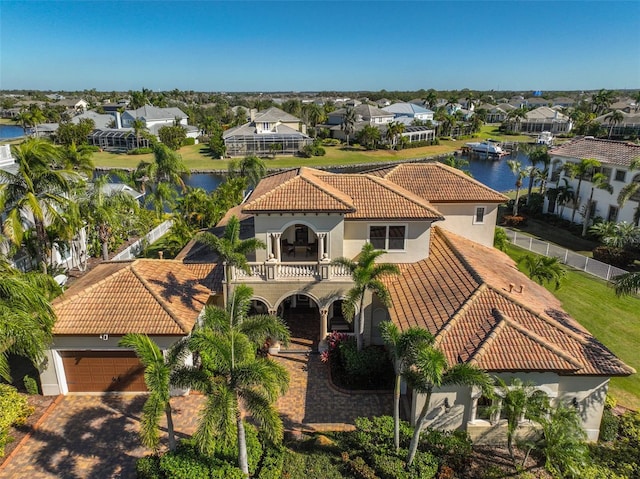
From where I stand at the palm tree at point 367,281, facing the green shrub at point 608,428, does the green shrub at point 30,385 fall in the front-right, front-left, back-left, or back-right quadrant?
back-right

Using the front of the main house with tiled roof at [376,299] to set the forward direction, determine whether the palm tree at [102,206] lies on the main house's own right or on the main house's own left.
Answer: on the main house's own right

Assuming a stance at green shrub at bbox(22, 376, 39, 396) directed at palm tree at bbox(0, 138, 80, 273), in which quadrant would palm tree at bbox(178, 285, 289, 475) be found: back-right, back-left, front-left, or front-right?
back-right

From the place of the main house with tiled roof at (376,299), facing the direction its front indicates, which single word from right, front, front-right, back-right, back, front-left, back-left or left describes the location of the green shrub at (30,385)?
right

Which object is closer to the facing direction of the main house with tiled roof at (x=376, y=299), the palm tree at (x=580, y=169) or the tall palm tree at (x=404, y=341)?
the tall palm tree

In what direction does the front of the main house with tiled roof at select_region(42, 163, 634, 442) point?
toward the camera

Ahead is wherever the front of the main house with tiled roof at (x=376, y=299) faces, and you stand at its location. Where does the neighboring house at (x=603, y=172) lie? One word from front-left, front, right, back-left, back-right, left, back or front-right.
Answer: back-left

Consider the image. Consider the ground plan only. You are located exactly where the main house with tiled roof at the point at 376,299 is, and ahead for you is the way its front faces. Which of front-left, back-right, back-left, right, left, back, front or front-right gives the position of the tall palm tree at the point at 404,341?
front

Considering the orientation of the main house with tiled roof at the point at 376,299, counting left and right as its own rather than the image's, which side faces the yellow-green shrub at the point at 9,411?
right

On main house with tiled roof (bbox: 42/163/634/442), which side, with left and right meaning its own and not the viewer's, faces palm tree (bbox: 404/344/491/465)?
front

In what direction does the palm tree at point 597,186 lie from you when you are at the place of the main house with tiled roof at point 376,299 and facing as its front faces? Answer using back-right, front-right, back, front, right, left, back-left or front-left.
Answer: back-left

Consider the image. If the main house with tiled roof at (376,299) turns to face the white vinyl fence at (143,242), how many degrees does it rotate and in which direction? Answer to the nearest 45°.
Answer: approximately 135° to its right

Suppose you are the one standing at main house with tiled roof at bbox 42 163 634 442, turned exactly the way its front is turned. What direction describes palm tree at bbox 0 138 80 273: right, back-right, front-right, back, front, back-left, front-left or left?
right

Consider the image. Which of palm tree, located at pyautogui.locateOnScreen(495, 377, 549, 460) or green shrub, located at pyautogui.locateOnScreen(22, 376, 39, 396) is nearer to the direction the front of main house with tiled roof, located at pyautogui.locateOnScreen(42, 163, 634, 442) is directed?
the palm tree

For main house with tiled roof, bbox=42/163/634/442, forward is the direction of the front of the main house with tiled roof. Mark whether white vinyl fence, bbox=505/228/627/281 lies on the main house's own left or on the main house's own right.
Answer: on the main house's own left
